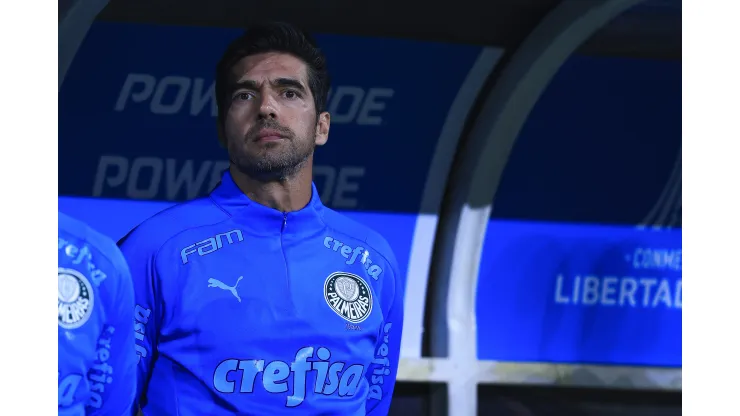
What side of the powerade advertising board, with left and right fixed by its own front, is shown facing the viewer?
front

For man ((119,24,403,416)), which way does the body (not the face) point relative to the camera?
toward the camera

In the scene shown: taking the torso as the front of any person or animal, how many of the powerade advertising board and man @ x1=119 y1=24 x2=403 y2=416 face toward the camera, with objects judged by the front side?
2

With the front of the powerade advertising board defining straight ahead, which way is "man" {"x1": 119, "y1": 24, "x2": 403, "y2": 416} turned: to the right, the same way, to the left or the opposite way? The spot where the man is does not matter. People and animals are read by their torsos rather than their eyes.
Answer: the same way
